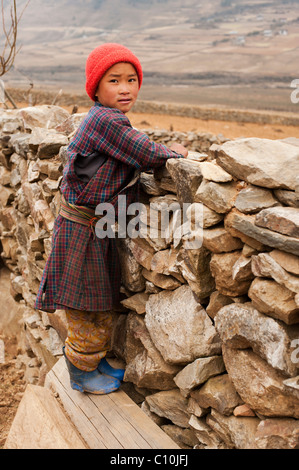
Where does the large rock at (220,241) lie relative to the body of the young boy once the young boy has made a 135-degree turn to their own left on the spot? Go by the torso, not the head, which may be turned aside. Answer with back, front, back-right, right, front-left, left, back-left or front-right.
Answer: back

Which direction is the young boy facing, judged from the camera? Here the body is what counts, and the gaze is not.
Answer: to the viewer's right

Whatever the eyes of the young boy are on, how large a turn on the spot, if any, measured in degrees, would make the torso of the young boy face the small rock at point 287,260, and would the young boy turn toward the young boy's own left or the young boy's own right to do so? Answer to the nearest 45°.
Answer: approximately 45° to the young boy's own right

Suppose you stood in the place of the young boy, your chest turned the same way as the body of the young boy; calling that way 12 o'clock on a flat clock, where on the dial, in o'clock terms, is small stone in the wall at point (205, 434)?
The small stone in the wall is roughly at 2 o'clock from the young boy.
